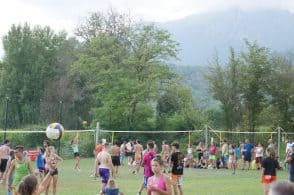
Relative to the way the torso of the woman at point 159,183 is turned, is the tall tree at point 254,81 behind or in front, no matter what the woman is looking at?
behind

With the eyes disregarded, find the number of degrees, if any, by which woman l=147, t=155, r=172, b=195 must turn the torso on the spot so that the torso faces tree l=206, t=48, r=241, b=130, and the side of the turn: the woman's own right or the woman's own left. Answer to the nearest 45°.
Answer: approximately 135° to the woman's own right

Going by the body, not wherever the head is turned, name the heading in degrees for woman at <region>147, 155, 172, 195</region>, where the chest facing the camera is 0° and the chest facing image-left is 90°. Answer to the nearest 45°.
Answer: approximately 45°

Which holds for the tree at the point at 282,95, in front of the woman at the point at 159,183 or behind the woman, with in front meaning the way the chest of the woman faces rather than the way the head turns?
behind

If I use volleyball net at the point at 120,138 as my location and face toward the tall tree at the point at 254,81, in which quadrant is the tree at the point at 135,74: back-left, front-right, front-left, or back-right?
front-left

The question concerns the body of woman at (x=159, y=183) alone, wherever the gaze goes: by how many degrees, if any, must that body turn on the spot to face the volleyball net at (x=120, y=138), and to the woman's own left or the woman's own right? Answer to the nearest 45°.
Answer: approximately 135° to the woman's own right

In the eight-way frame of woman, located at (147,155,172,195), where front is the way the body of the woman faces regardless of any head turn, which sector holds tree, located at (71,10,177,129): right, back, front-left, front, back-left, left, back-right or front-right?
back-right

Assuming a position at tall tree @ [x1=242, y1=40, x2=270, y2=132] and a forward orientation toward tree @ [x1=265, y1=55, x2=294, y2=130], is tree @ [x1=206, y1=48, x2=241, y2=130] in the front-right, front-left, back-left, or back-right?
back-left
